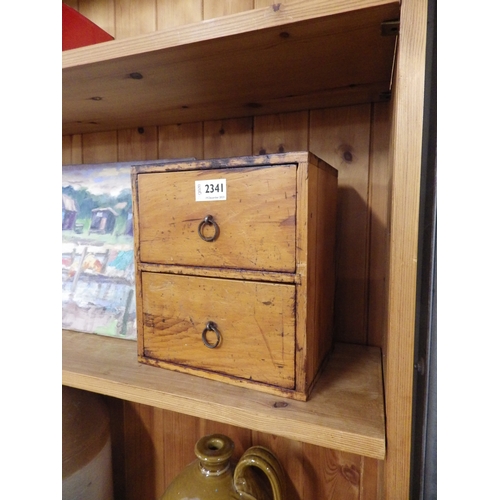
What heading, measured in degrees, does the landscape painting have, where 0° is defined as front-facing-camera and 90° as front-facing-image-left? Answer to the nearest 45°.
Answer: approximately 45°

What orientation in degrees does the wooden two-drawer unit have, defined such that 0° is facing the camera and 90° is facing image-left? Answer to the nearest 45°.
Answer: approximately 45°
